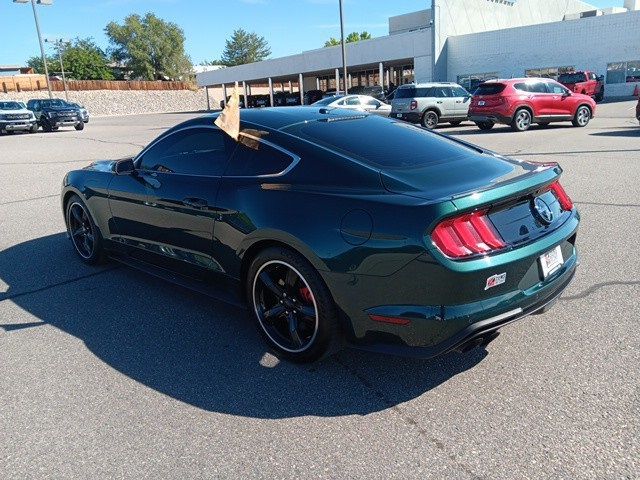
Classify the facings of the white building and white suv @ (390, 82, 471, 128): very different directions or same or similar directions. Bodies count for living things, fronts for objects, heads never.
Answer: very different directions

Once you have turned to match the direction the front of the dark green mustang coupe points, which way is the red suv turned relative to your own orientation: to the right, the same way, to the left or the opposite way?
to the right

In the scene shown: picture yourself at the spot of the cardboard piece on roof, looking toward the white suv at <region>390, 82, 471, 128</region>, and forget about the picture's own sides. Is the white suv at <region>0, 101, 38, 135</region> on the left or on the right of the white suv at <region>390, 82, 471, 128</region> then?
left

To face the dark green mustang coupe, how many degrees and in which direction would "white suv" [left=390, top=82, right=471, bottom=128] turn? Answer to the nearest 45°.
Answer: approximately 135° to its right

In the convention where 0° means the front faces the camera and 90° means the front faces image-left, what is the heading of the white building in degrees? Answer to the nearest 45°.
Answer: approximately 45°

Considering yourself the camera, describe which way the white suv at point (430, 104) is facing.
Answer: facing away from the viewer and to the right of the viewer

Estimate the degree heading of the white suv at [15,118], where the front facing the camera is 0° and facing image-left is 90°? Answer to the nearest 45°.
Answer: approximately 315°

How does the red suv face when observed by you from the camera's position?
facing away from the viewer and to the right of the viewer

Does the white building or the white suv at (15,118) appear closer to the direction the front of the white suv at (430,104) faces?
the white building

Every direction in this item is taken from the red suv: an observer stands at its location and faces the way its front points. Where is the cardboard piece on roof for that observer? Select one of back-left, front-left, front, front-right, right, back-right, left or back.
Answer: back-right

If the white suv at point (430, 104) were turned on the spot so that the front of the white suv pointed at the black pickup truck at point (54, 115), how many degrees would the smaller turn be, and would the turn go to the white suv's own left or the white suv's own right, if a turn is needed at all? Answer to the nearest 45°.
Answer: approximately 135° to the white suv's own left
